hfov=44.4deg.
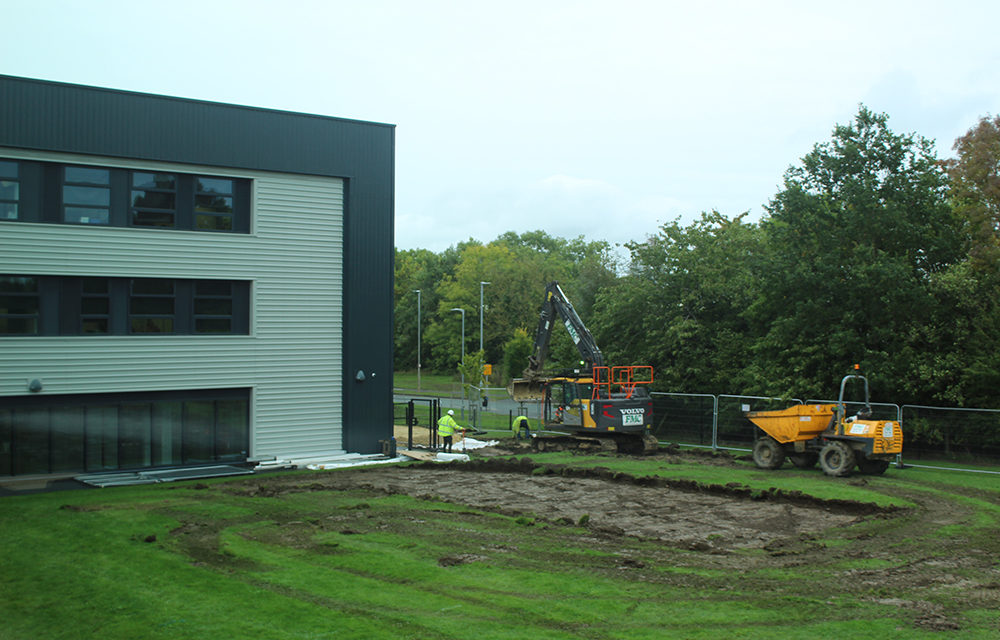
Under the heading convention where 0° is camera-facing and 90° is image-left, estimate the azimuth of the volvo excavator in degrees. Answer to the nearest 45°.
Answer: approximately 135°

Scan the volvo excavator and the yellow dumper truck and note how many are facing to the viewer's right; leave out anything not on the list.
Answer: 0

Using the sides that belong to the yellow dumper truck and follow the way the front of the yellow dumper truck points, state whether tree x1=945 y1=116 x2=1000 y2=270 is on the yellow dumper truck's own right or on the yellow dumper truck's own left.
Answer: on the yellow dumper truck's own right

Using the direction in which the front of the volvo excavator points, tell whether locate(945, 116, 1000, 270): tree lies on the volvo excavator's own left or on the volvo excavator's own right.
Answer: on the volvo excavator's own right

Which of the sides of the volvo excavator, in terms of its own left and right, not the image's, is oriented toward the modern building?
left

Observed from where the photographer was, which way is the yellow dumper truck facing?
facing away from the viewer and to the left of the viewer

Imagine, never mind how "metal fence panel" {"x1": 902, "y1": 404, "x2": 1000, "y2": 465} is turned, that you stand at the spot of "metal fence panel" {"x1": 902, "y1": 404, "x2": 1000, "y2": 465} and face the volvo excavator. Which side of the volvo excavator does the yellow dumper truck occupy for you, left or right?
left

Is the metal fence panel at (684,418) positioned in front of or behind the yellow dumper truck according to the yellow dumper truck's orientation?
in front
